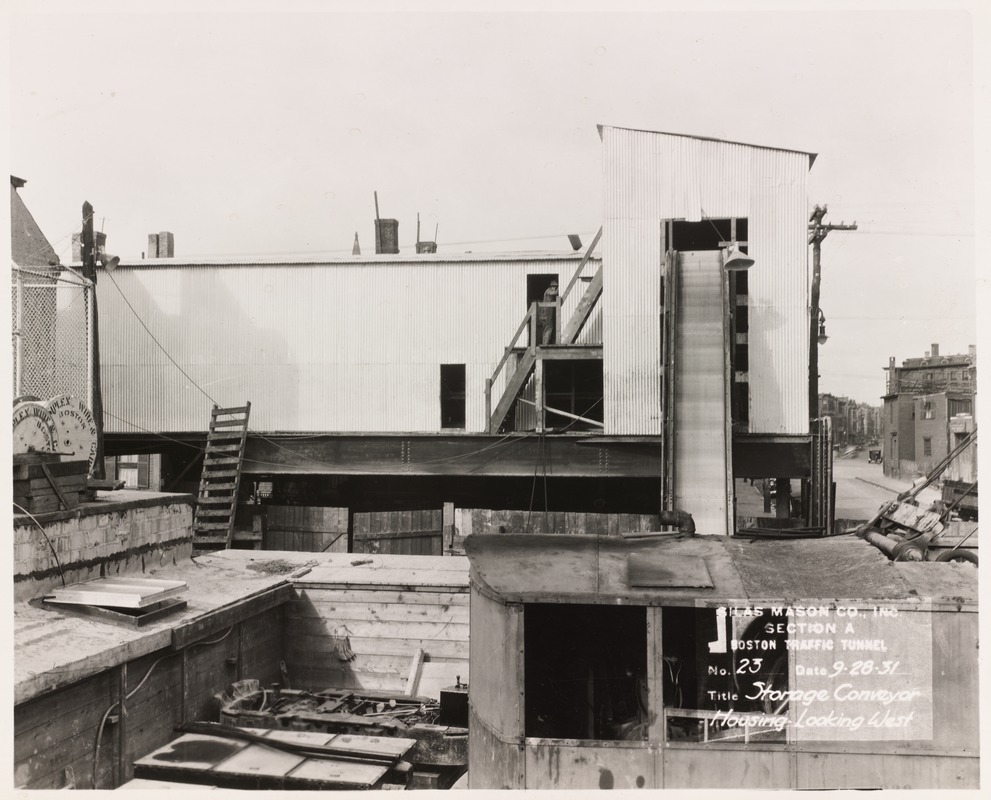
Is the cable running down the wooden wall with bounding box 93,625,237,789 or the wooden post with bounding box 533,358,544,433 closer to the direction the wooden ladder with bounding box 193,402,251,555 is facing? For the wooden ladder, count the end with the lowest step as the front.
the cable running down the wooden wall

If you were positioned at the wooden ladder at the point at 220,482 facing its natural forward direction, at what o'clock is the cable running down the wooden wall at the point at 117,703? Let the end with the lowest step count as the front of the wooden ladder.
The cable running down the wooden wall is roughly at 12 o'clock from the wooden ladder.

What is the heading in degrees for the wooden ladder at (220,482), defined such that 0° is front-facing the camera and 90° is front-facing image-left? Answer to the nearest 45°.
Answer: approximately 0°

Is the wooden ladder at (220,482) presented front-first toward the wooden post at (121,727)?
yes

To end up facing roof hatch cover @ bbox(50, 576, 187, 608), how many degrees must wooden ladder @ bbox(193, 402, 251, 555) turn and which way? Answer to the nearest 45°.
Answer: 0° — it already faces it

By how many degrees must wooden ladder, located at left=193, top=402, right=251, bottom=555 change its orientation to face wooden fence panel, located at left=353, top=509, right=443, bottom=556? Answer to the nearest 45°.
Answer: approximately 90° to its left
